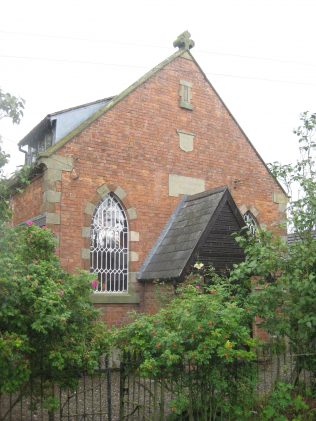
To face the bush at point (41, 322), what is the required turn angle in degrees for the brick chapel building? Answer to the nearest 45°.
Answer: approximately 45° to its right

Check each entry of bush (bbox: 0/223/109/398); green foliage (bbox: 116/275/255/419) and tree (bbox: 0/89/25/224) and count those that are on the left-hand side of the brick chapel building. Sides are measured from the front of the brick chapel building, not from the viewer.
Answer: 0

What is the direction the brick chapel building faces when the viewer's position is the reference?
facing the viewer and to the right of the viewer

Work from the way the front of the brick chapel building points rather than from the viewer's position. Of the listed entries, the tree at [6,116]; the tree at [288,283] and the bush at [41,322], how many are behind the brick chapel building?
0

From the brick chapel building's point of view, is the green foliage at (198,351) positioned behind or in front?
in front

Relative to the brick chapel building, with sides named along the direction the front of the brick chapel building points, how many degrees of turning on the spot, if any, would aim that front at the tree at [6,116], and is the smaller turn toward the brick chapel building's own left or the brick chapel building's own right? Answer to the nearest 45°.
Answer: approximately 45° to the brick chapel building's own right

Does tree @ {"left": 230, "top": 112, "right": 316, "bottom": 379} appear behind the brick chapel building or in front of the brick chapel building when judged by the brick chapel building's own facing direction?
in front
